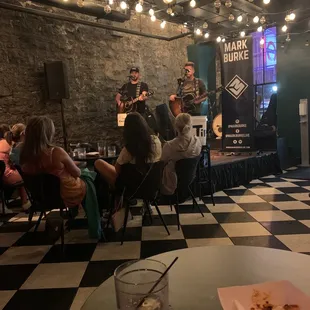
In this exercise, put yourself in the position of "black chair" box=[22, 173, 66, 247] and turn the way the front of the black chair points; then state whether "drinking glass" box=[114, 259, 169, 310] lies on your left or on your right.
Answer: on your right

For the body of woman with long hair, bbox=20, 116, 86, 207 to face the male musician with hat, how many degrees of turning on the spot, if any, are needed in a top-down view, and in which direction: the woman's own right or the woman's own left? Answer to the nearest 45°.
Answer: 0° — they already face them

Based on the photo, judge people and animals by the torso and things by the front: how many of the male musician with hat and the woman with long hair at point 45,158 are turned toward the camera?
1

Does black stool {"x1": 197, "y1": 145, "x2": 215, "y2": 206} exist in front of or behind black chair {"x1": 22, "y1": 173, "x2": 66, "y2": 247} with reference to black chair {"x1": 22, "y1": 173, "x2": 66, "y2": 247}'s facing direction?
in front

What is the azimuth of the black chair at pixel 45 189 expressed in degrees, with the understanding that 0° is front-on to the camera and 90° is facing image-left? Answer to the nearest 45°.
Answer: approximately 225°

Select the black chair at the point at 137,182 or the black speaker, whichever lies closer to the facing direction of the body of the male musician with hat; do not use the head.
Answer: the black chair

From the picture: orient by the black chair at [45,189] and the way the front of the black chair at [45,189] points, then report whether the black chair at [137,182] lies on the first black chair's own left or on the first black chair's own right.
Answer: on the first black chair's own right

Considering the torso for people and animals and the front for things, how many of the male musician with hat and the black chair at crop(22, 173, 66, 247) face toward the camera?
1

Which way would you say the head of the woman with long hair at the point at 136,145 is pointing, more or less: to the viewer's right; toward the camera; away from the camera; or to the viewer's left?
away from the camera

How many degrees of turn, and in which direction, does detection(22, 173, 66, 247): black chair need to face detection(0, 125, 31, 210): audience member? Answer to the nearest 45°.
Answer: approximately 45° to its left

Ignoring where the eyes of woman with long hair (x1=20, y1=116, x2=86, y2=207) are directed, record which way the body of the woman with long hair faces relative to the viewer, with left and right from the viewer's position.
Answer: facing away from the viewer and to the right of the viewer

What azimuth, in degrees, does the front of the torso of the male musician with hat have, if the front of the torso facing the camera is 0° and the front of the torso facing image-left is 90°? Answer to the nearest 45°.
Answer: approximately 0°

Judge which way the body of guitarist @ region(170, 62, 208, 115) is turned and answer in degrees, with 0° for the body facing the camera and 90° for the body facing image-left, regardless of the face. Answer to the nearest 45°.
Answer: approximately 45°

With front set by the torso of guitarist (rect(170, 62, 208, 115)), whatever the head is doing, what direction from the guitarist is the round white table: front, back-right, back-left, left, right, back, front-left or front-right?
front-left

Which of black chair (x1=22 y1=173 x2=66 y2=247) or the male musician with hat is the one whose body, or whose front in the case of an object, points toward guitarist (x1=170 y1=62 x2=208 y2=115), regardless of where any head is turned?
the black chair

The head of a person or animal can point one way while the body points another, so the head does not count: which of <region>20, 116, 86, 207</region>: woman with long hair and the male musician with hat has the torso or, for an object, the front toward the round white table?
the male musician with hat
